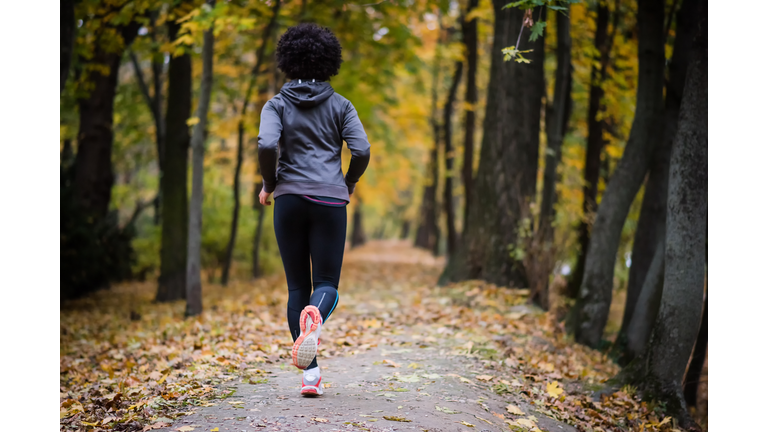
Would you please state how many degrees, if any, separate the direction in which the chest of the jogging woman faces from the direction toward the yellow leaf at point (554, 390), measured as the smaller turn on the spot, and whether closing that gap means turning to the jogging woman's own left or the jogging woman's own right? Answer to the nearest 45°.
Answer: approximately 45° to the jogging woman's own right

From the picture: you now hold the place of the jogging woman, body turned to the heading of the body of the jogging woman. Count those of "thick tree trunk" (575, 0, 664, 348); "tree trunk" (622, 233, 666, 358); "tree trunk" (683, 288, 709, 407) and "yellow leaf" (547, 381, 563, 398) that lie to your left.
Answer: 0

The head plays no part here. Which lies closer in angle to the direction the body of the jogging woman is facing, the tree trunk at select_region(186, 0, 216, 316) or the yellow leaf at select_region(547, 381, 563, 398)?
the tree trunk

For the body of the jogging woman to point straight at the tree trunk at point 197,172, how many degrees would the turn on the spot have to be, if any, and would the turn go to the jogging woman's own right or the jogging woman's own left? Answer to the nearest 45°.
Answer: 0° — they already face it

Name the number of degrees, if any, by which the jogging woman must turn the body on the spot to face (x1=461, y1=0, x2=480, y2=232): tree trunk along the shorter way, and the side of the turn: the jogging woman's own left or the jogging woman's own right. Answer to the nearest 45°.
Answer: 0° — they already face it

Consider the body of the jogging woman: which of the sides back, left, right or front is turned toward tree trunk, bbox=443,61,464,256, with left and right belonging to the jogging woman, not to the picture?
front

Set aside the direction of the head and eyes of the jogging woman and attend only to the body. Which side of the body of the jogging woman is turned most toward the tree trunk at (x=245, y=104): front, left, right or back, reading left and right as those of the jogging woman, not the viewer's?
front

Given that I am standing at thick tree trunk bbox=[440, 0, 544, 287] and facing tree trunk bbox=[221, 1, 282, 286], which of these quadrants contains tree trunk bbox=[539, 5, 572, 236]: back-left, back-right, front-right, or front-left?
back-right

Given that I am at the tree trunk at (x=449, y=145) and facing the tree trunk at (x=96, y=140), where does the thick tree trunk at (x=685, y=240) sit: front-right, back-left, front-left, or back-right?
front-left

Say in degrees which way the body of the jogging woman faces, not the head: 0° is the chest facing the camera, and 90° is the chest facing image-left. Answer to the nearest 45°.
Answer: approximately 180°

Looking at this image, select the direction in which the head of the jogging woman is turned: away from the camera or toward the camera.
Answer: away from the camera

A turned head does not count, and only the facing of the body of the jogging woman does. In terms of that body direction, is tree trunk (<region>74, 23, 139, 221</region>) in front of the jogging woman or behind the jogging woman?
in front
